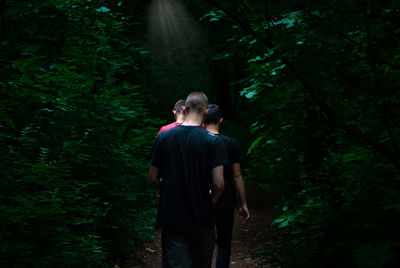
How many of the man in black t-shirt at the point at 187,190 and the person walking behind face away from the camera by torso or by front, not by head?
2

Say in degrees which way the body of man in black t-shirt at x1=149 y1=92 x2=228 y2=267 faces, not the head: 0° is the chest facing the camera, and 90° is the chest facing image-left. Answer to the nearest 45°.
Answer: approximately 180°

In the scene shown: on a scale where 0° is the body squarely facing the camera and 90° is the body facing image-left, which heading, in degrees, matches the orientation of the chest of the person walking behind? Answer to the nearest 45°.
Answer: approximately 180°

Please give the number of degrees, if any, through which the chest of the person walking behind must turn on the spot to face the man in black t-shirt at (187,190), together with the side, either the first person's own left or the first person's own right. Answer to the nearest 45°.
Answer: approximately 180°

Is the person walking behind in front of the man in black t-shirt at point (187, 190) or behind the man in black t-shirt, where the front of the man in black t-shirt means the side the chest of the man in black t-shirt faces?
in front

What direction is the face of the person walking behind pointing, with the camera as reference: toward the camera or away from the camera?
away from the camera

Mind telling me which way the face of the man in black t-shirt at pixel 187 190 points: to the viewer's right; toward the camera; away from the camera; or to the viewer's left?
away from the camera
